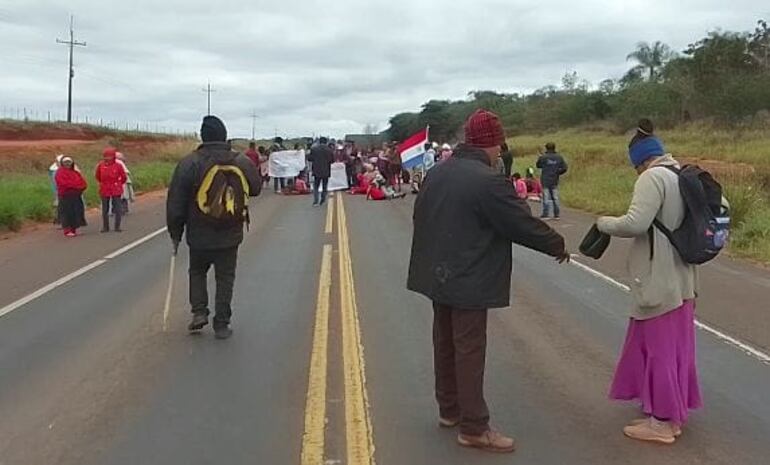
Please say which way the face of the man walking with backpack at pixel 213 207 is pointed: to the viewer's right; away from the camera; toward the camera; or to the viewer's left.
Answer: away from the camera

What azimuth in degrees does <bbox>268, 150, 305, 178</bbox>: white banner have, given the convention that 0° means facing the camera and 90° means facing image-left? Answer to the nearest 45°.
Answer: approximately 0°

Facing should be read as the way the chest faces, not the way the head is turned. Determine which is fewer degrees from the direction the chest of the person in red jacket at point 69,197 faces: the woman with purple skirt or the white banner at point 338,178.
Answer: the woman with purple skirt

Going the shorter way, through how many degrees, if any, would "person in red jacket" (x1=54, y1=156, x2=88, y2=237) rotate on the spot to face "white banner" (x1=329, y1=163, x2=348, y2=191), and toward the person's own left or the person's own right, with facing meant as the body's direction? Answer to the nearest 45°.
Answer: approximately 135° to the person's own left

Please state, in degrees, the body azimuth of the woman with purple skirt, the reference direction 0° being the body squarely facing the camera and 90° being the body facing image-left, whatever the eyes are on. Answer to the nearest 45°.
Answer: approximately 90°

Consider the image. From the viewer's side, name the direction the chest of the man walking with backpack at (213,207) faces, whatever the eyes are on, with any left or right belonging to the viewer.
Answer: facing away from the viewer
